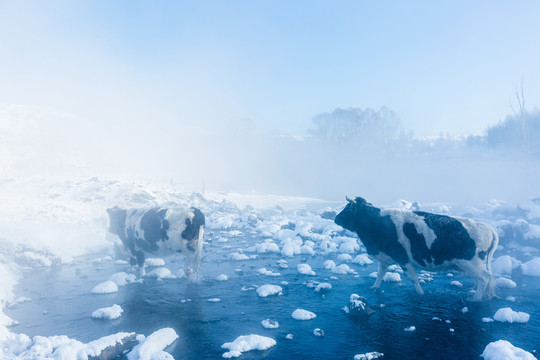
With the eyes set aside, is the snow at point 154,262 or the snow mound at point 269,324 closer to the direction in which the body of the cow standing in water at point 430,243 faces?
the snow

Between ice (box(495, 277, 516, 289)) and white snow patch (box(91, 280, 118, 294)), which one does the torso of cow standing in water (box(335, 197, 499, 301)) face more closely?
the white snow patch

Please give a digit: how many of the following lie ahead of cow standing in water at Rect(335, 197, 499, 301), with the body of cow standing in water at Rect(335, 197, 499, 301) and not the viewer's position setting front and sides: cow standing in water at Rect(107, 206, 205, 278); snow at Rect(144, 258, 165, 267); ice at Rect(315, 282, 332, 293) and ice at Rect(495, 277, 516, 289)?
3

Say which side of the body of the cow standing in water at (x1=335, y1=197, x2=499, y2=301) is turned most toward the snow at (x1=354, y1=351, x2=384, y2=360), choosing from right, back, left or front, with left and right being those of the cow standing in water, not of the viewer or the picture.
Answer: left

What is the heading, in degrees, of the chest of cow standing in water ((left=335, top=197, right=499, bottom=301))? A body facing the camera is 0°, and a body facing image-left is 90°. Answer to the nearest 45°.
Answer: approximately 90°
